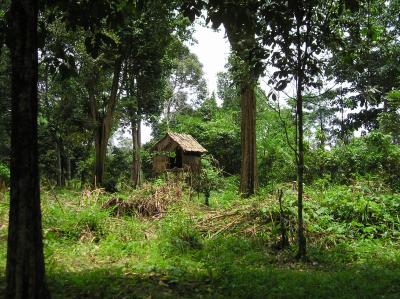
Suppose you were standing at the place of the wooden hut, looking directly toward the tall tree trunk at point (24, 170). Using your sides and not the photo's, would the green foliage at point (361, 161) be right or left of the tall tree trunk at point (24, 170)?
left

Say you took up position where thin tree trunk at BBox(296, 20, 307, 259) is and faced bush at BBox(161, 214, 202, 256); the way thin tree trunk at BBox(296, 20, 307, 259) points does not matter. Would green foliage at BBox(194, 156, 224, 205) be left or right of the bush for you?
right

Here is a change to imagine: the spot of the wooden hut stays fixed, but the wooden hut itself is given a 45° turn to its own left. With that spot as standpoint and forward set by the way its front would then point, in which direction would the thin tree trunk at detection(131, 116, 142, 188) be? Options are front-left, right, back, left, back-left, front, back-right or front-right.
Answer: right

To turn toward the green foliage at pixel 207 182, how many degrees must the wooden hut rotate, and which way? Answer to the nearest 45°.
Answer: approximately 45° to its left

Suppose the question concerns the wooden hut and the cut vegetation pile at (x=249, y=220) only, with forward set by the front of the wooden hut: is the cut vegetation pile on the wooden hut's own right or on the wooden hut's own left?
on the wooden hut's own left

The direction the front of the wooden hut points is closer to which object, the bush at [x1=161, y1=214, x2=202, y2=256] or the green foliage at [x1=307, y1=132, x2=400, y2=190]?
the bush

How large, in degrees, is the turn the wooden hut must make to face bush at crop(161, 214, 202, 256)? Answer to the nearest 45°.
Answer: approximately 45° to its left

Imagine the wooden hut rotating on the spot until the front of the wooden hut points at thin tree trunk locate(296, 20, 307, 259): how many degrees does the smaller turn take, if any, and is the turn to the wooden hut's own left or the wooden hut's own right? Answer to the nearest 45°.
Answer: approximately 45° to the wooden hut's own left

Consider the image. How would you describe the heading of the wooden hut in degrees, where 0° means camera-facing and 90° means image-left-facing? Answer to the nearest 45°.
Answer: approximately 45°

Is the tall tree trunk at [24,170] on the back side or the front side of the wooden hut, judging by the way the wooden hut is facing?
on the front side

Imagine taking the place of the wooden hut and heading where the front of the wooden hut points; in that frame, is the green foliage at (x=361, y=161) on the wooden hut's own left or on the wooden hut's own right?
on the wooden hut's own left

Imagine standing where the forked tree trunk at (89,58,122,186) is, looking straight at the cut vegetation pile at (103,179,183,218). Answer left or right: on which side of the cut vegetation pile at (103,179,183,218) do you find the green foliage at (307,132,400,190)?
left
